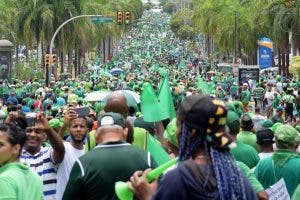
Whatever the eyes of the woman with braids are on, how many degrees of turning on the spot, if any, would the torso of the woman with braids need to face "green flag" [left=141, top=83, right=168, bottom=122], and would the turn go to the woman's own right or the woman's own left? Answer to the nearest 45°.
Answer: approximately 45° to the woman's own right

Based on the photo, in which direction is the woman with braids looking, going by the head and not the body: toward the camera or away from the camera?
away from the camera

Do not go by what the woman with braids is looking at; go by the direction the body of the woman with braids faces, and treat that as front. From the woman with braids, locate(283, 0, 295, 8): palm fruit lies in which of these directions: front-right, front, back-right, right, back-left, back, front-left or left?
front-right

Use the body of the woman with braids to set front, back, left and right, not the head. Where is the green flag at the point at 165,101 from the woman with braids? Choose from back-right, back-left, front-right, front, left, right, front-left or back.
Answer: front-right

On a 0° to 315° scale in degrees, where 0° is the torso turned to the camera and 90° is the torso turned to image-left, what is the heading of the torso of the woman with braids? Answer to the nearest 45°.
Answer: approximately 135°
